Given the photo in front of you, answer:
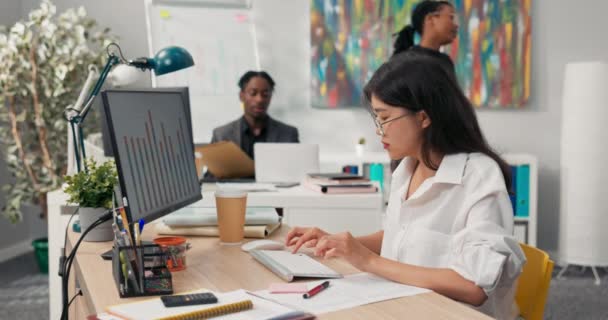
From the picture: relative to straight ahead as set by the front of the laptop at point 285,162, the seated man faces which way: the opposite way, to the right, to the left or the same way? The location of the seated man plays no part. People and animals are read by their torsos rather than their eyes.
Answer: the opposite way

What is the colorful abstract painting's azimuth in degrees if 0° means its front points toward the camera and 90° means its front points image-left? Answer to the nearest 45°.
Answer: approximately 0°

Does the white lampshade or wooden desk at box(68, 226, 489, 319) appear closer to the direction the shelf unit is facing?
the wooden desk

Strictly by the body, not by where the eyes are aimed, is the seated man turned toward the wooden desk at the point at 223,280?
yes

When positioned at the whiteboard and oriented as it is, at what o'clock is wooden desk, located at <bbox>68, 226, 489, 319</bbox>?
The wooden desk is roughly at 12 o'clock from the whiteboard.

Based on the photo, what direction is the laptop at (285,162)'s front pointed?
away from the camera

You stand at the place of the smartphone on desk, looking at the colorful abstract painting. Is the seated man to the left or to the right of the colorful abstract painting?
left

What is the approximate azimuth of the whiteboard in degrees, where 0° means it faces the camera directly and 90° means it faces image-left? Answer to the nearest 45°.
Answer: approximately 0°
